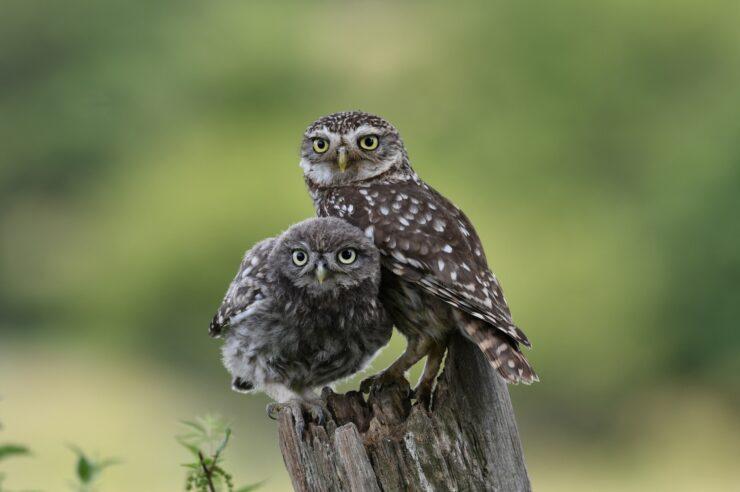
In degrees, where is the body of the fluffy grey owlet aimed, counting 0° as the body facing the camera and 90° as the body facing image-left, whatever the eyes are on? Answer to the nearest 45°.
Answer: approximately 315°

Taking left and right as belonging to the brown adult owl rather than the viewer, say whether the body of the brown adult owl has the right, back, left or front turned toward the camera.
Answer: left
